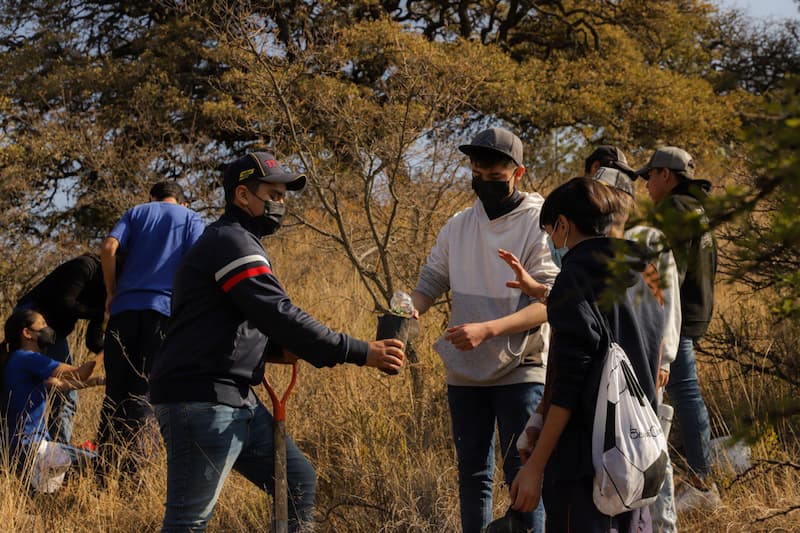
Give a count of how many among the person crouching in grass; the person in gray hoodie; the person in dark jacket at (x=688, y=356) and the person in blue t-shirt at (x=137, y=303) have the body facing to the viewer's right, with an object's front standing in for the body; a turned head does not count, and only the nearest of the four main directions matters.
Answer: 1

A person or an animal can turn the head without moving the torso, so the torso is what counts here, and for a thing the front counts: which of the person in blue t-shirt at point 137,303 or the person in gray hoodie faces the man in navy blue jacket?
the person in gray hoodie

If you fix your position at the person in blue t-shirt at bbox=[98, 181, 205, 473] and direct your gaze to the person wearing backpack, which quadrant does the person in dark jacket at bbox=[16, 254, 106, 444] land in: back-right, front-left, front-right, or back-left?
back-right

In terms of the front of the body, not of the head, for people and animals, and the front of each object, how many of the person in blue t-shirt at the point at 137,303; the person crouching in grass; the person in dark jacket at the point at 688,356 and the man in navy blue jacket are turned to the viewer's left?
1

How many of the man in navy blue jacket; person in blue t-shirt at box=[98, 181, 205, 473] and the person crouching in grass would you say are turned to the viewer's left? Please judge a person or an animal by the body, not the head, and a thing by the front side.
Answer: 0

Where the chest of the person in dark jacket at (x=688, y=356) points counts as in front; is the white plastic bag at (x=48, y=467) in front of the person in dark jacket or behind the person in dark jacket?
in front

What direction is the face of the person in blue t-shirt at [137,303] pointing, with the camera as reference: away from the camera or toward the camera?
away from the camera

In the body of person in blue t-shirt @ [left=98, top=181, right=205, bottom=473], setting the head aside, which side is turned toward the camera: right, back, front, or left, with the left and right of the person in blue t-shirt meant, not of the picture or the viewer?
back

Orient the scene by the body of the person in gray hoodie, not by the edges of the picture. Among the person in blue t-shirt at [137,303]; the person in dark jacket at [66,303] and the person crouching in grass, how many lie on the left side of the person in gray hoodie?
0

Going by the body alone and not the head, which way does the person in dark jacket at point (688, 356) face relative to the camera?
to the viewer's left

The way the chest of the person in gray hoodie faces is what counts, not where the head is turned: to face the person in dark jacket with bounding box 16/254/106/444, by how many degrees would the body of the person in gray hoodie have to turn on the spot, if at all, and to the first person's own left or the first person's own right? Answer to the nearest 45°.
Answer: approximately 90° to the first person's own right

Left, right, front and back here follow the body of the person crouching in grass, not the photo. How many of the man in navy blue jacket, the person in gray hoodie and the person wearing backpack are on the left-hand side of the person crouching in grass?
0

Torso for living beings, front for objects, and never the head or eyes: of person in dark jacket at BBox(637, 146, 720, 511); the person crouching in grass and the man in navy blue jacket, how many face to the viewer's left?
1

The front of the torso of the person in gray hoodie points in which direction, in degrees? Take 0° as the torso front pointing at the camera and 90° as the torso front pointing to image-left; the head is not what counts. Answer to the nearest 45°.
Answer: approximately 45°

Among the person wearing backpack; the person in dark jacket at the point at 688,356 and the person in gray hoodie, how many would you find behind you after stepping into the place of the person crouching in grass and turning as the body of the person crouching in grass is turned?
0

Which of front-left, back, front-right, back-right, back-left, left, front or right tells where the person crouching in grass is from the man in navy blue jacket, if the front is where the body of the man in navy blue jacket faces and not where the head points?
back-left

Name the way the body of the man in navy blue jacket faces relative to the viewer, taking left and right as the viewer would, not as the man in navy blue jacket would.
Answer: facing to the right of the viewer

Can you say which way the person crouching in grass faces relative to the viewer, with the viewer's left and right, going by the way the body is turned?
facing to the right of the viewer
